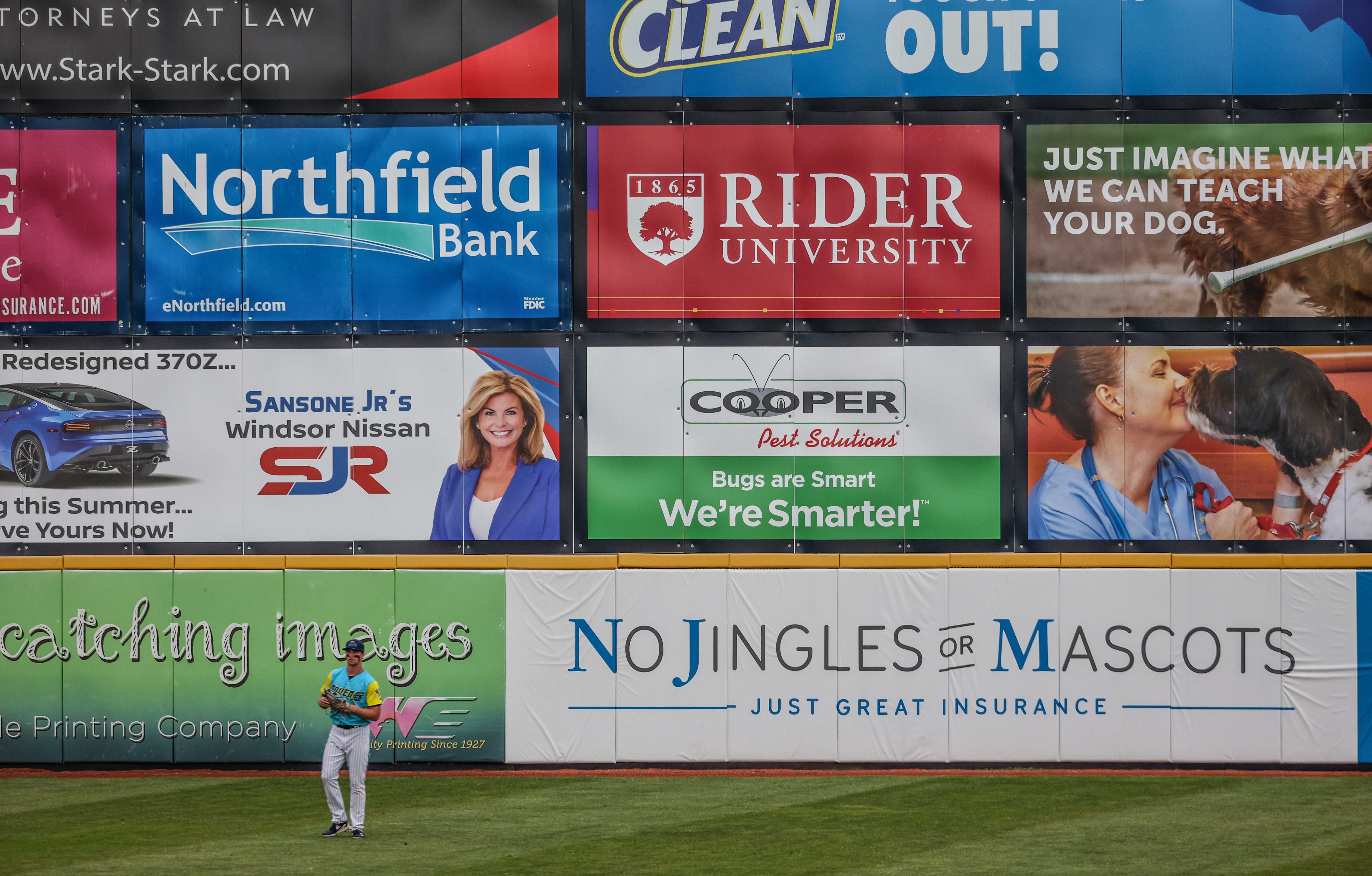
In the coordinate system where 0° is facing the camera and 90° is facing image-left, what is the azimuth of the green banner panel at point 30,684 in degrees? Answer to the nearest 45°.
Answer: approximately 0°

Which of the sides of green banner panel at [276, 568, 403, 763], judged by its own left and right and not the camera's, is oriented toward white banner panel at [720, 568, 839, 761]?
left

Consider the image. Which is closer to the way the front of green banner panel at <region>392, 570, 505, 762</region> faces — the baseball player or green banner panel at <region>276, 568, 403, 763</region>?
the baseball player

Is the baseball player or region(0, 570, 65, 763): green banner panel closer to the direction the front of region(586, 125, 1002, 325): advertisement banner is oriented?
the baseball player

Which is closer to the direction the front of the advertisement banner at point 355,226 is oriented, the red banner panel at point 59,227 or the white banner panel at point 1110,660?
the white banner panel

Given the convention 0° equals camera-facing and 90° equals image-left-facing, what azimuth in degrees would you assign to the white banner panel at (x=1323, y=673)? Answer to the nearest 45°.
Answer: approximately 0°
